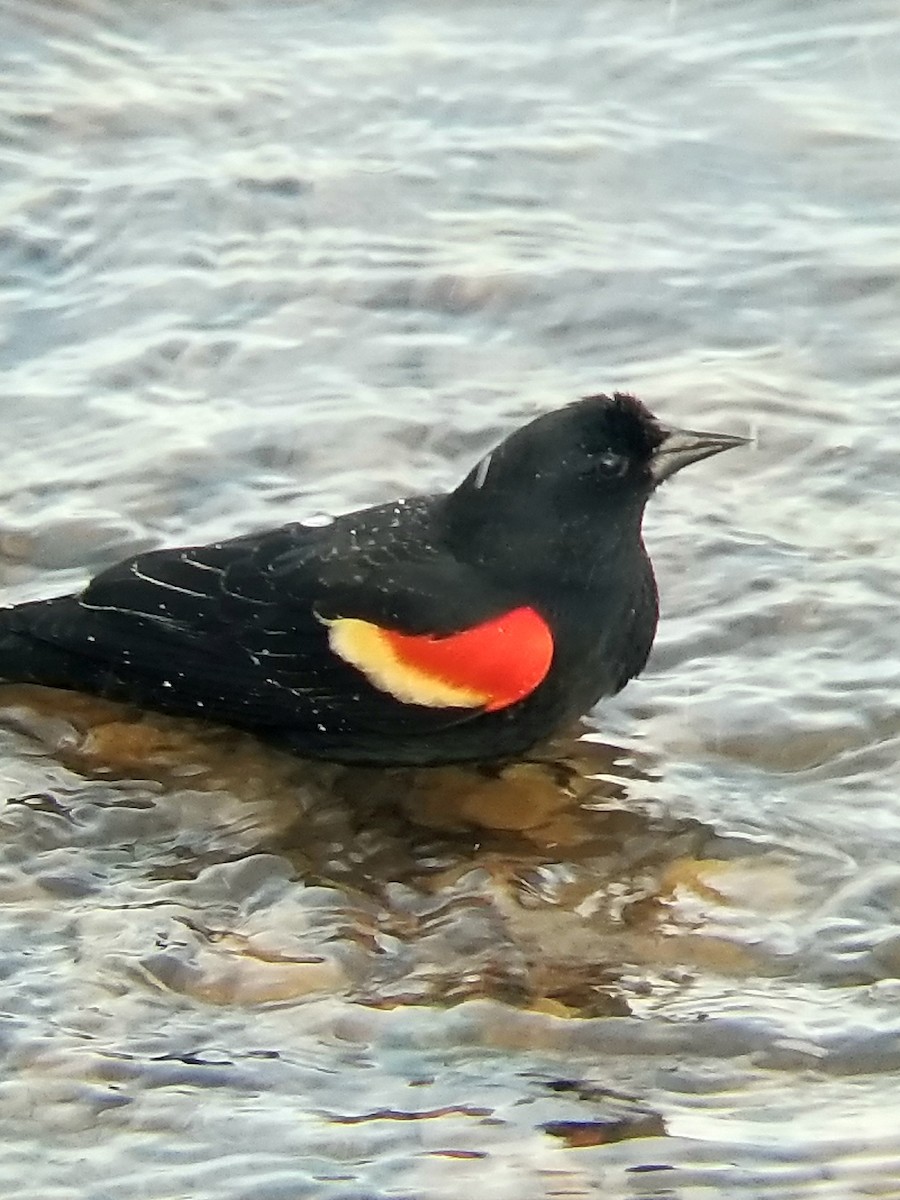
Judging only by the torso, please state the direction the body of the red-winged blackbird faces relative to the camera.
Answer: to the viewer's right
